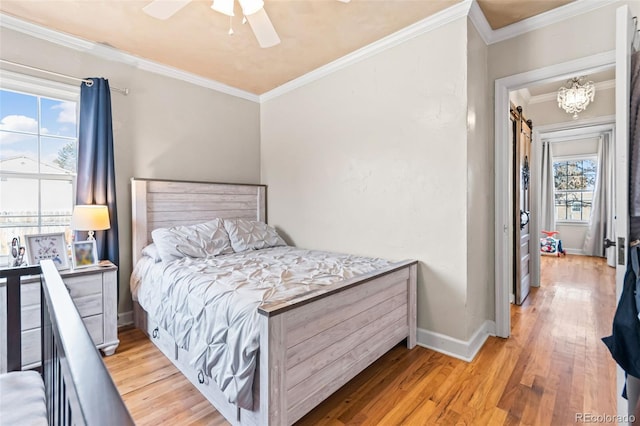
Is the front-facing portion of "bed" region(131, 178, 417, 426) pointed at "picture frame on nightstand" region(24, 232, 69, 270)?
no

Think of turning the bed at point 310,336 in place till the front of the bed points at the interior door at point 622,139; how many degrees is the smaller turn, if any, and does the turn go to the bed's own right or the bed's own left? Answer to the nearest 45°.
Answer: approximately 45° to the bed's own left

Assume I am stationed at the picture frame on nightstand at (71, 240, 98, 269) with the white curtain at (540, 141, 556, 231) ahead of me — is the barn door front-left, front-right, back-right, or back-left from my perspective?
front-right

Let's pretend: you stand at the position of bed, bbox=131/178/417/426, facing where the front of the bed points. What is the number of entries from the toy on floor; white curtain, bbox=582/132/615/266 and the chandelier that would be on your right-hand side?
0

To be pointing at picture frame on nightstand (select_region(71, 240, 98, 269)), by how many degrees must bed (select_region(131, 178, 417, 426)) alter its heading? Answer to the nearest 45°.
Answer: approximately 180°

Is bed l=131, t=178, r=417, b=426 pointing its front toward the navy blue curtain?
no

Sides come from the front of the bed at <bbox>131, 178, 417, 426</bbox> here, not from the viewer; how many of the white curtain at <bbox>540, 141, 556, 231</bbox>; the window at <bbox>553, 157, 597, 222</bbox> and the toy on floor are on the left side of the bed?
3

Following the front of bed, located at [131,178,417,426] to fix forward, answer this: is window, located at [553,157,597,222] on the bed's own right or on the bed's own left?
on the bed's own left

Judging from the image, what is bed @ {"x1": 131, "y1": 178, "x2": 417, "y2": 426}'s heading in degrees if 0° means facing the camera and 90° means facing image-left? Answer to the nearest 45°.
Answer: approximately 315°

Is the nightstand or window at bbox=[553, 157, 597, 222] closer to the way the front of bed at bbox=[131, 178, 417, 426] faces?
the window

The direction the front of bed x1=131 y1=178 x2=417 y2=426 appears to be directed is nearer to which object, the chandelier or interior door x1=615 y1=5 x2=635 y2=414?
the interior door

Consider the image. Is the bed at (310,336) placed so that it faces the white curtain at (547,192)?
no

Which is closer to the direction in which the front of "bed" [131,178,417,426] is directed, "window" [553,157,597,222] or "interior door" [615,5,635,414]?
the interior door

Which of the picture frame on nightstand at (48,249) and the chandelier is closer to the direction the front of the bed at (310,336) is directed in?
the chandelier

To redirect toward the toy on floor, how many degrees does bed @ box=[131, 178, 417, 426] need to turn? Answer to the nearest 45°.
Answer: approximately 90° to its left
